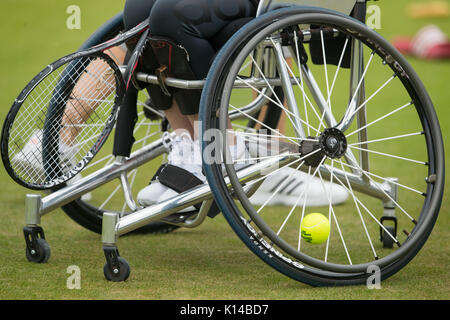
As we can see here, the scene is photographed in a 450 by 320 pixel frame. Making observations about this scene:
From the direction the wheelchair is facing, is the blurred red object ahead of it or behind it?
behind

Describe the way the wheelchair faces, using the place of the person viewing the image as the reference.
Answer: facing the viewer and to the left of the viewer
